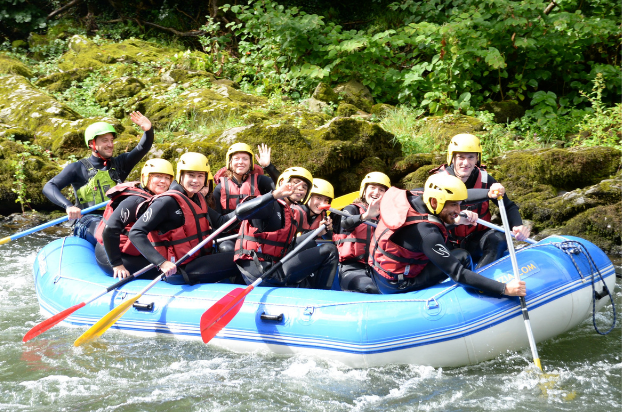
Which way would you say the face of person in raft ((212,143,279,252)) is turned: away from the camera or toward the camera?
toward the camera

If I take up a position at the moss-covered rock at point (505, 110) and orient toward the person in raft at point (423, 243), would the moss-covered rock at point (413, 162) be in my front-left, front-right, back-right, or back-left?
front-right

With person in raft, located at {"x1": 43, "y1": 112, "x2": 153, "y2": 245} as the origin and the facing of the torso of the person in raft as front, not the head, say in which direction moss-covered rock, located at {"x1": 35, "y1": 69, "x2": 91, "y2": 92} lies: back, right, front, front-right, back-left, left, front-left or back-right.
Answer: back-left

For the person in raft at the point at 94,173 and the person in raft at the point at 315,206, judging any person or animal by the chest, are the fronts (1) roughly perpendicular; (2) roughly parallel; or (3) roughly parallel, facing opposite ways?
roughly parallel

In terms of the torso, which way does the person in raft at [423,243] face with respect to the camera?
to the viewer's right

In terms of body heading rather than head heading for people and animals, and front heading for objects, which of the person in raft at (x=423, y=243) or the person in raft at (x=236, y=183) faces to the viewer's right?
the person in raft at (x=423, y=243)

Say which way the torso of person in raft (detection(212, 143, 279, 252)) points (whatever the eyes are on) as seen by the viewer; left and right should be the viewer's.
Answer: facing the viewer

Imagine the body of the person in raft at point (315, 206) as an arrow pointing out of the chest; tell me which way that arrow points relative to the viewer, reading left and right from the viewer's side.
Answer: facing the viewer and to the right of the viewer

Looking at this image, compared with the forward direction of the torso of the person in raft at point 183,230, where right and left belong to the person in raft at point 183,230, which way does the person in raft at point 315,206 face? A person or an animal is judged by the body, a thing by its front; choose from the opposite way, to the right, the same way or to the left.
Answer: the same way

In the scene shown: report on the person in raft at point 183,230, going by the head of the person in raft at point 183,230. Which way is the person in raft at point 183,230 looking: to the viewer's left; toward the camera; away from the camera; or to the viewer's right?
toward the camera

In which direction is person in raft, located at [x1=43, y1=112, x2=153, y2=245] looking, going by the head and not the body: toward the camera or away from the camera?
toward the camera

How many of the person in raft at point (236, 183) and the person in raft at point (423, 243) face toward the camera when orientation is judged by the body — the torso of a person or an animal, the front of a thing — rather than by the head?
1

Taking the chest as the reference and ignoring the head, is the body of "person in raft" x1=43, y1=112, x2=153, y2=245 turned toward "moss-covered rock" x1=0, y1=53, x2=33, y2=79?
no

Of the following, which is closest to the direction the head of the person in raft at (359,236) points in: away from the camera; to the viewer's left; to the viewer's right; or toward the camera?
toward the camera
